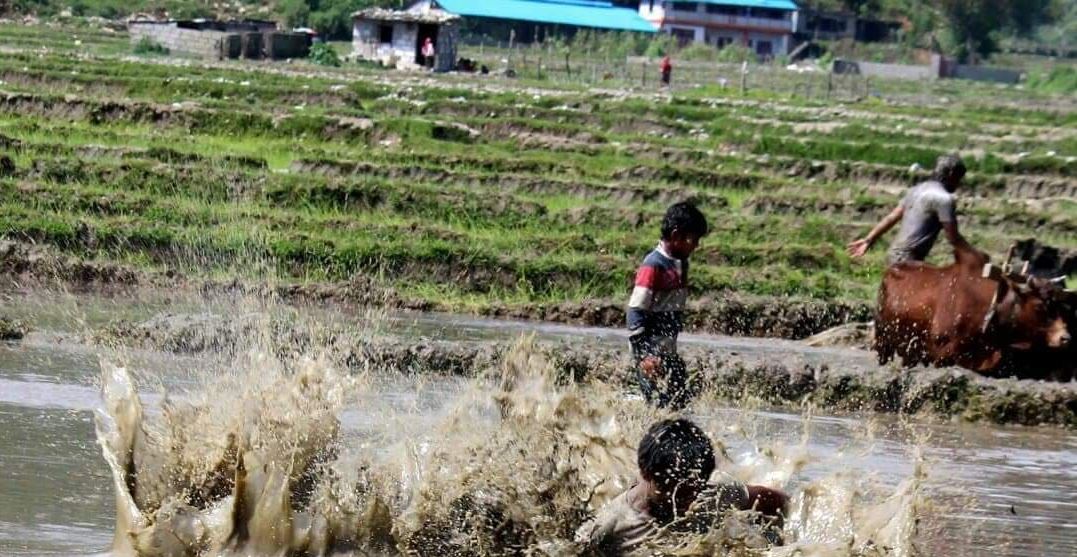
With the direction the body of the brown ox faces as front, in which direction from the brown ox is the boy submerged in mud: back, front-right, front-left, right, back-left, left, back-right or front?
right

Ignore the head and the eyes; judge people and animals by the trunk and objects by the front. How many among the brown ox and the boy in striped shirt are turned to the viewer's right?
2

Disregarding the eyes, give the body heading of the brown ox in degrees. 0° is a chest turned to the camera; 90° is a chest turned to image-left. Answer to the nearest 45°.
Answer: approximately 270°

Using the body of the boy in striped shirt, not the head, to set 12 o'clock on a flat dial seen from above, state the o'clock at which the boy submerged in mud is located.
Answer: The boy submerged in mud is roughly at 3 o'clock from the boy in striped shirt.

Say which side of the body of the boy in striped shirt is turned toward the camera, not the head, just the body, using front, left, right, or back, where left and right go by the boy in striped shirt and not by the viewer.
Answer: right

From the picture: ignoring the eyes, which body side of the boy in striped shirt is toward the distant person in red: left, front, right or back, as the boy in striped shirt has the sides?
left

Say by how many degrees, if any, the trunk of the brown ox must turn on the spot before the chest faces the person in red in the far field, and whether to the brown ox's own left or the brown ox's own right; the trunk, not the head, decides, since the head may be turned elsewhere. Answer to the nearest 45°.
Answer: approximately 90° to the brown ox's own left
